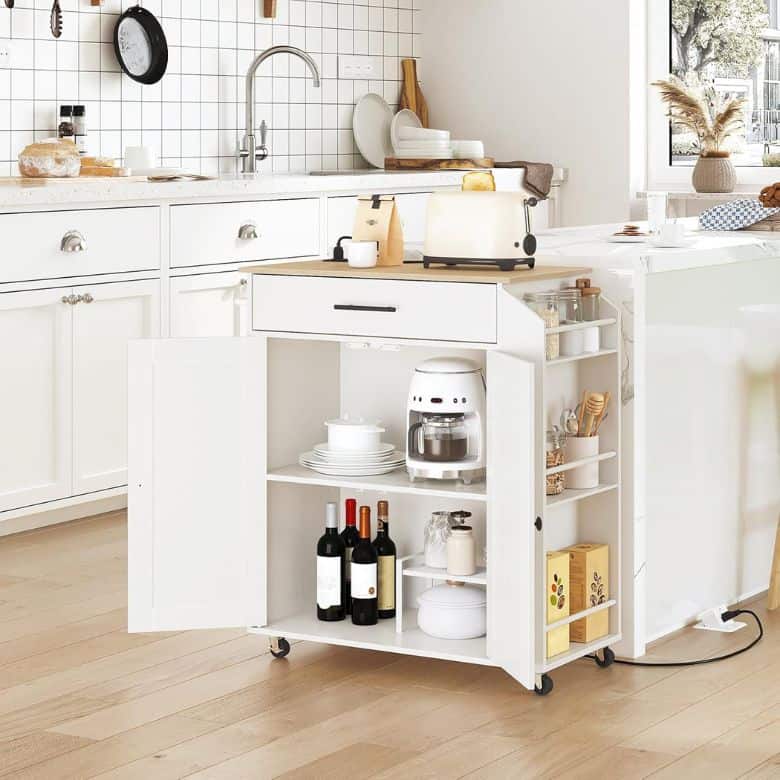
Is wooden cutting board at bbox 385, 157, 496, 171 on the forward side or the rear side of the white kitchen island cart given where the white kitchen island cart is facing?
on the rear side

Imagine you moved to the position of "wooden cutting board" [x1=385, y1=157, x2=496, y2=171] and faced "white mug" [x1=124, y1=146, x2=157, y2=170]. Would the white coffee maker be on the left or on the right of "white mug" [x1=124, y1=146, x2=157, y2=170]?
left
